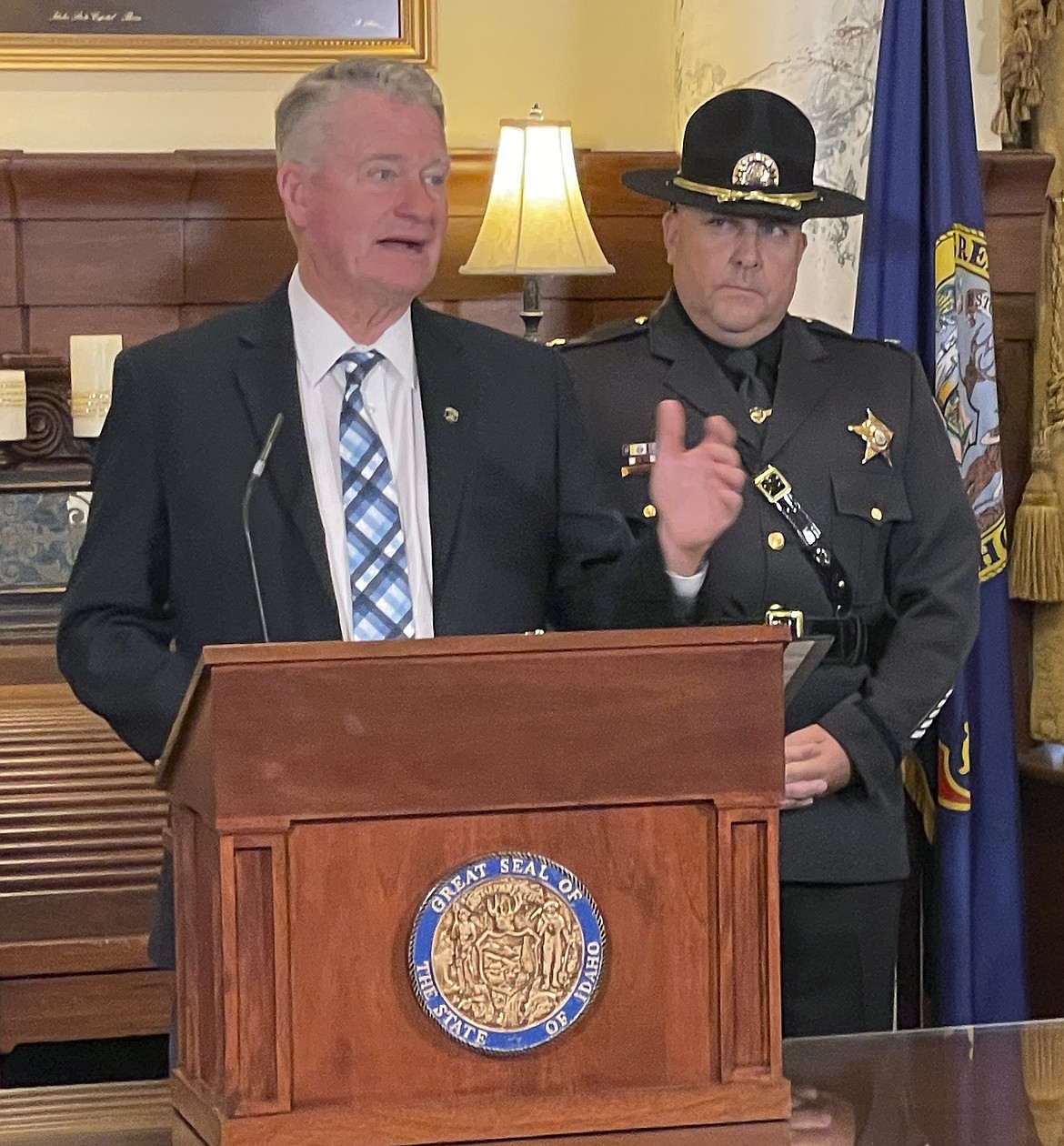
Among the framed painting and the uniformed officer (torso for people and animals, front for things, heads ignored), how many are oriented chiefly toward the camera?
2

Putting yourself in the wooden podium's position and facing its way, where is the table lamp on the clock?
The table lamp is roughly at 6 o'clock from the wooden podium.

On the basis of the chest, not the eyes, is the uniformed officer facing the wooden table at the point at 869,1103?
yes

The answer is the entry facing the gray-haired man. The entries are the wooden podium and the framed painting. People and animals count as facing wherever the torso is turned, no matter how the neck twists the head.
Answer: the framed painting

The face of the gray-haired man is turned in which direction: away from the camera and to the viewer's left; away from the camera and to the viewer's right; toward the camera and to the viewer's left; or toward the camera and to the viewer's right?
toward the camera and to the viewer's right

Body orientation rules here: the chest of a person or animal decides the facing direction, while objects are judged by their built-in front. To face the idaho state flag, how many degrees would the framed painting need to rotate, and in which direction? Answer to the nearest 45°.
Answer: approximately 45° to its left

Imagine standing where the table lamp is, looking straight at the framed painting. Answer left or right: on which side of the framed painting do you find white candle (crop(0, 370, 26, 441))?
left

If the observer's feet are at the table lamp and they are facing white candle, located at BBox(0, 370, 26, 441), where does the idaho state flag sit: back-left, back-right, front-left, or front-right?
back-left
